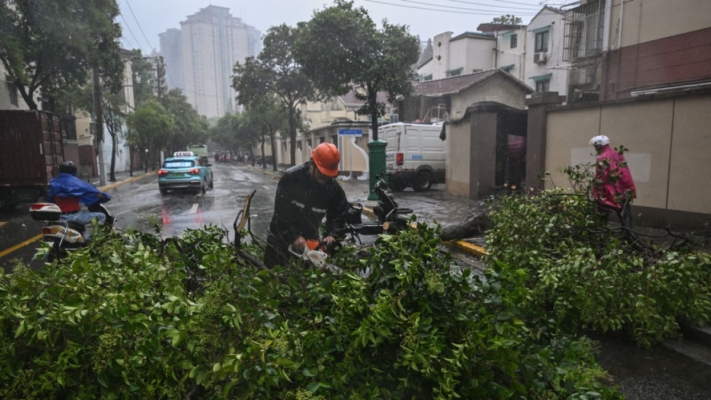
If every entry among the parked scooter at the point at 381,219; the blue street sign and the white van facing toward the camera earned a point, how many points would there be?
1

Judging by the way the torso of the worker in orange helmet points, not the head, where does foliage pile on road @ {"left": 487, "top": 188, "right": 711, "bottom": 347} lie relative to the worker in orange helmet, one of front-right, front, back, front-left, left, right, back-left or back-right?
front-left

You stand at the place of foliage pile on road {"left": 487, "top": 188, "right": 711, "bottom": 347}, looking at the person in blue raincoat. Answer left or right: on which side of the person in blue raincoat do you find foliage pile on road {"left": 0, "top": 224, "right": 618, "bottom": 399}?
left

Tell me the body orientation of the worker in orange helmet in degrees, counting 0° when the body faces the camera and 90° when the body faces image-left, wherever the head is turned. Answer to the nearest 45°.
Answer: approximately 315°

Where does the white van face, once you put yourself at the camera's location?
facing away from the viewer and to the right of the viewer

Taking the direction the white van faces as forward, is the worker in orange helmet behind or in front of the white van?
behind

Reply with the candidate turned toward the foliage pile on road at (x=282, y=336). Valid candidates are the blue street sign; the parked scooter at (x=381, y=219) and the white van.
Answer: the blue street sign

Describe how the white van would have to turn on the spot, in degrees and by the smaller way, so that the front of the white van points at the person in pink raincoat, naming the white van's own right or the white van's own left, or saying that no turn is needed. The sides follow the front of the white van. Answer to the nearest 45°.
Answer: approximately 135° to the white van's own right
